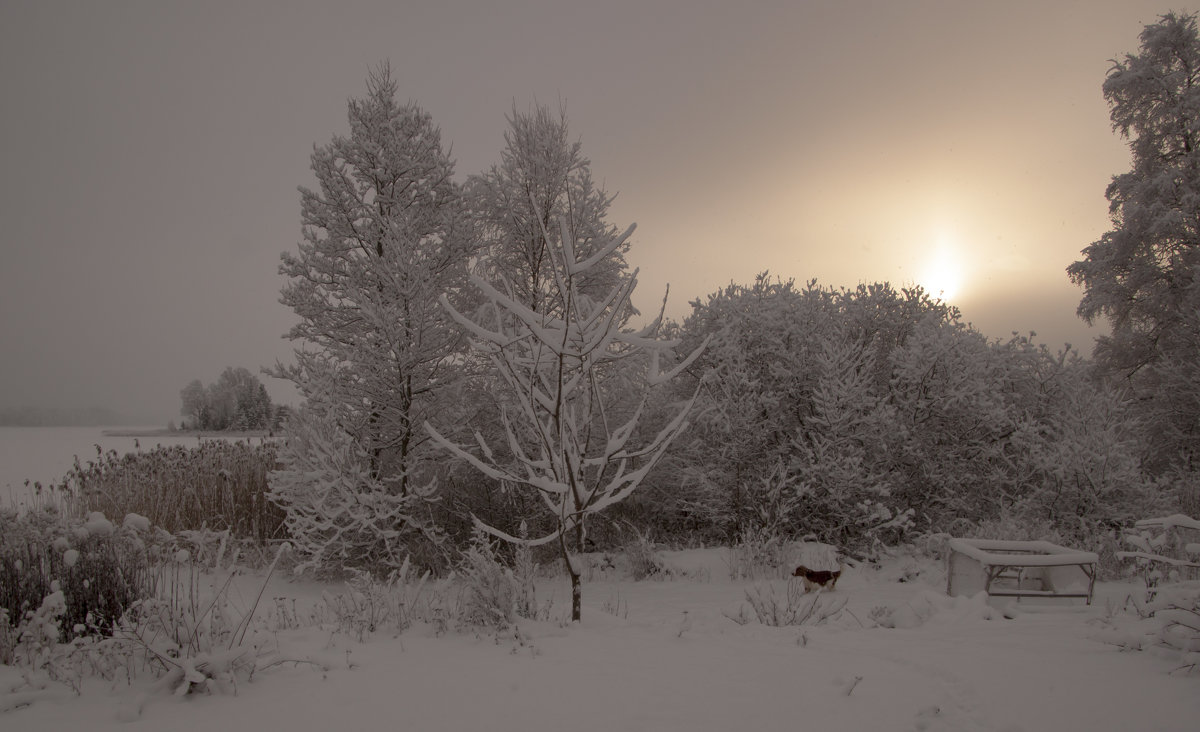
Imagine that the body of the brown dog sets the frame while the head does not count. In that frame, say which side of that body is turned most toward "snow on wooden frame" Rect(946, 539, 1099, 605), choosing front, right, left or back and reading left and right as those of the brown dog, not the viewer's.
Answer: back

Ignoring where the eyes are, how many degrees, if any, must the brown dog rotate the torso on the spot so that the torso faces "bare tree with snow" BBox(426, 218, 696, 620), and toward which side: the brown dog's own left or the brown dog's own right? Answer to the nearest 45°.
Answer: approximately 45° to the brown dog's own left

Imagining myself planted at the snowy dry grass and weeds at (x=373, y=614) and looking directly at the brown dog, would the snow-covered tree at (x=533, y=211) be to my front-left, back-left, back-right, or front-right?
front-left

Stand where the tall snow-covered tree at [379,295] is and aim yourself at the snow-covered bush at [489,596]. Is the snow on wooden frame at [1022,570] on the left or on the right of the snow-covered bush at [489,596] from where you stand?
left

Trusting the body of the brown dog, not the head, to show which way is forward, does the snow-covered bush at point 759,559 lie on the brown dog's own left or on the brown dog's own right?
on the brown dog's own right

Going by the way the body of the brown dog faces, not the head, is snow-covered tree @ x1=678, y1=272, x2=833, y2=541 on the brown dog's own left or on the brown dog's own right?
on the brown dog's own right

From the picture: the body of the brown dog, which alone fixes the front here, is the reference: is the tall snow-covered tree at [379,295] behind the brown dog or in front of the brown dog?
in front

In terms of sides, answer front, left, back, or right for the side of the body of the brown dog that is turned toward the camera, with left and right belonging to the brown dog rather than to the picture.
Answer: left

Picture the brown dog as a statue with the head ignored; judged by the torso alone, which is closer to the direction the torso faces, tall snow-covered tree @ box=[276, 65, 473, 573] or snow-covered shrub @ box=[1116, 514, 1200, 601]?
the tall snow-covered tree

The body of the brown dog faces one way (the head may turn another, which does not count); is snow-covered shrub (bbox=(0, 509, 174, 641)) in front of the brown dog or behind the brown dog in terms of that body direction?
in front

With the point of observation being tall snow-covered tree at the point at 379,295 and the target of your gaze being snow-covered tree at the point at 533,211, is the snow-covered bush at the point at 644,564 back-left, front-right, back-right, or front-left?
front-right
